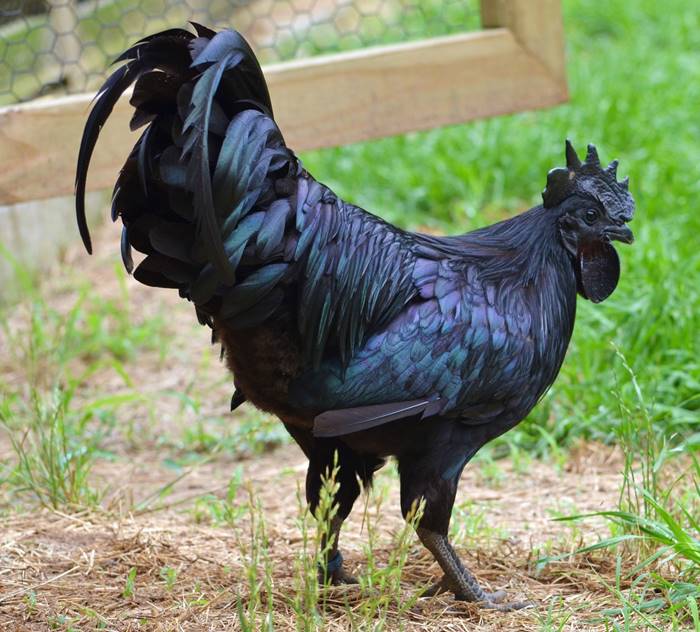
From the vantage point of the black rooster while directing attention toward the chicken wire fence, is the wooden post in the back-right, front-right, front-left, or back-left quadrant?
front-right

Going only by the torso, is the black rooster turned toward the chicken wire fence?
no

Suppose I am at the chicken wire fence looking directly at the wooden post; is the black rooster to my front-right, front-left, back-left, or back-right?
front-right

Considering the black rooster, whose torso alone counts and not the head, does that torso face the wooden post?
no

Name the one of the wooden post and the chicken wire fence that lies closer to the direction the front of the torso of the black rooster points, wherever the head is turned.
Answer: the wooden post

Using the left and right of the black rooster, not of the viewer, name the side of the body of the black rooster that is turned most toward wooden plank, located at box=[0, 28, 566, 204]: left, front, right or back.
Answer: left

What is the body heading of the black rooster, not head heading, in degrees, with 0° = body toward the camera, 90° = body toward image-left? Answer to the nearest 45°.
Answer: approximately 270°
